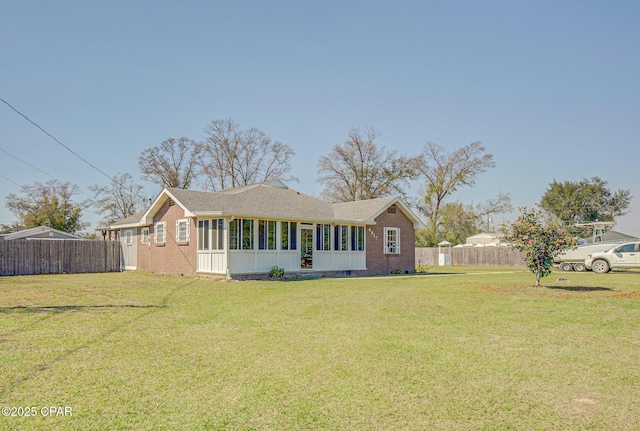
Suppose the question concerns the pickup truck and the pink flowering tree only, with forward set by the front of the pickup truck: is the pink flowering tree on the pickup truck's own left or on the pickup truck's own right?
on the pickup truck's own left

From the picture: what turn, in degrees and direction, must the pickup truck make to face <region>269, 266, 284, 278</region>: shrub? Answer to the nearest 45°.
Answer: approximately 45° to its left

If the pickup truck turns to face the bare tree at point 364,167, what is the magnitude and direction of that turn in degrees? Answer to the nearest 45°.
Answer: approximately 45° to its right

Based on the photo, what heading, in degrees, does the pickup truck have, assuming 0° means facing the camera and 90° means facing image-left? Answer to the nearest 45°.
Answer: approximately 90°
